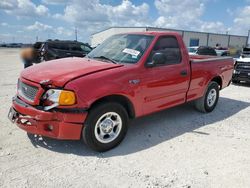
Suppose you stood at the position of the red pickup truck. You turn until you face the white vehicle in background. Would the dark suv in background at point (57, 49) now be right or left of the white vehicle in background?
left

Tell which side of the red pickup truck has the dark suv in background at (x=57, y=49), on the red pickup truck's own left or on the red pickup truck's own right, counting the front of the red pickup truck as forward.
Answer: on the red pickup truck's own right

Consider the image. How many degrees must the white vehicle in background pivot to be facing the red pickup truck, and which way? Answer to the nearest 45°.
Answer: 0° — it already faces it

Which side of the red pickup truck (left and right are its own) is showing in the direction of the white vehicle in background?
back

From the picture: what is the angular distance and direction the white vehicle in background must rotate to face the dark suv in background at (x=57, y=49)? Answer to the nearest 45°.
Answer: approximately 90° to its right

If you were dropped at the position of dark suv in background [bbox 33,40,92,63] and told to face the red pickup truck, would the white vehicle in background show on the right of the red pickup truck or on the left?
left

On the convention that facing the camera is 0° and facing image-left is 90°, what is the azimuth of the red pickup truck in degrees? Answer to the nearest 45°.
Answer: approximately 45°

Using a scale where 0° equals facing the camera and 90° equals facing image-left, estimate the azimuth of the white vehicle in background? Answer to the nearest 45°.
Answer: approximately 0°
